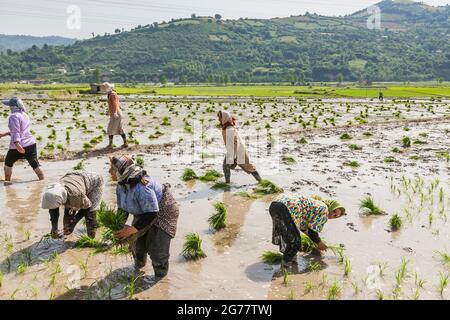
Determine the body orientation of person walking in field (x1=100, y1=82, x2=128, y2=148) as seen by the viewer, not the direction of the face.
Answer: to the viewer's left

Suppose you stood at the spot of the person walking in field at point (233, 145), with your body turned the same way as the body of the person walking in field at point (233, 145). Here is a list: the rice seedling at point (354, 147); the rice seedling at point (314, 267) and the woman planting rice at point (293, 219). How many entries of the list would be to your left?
2

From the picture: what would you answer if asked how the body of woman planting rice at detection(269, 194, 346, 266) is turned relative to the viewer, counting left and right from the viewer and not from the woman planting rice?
facing to the right of the viewer

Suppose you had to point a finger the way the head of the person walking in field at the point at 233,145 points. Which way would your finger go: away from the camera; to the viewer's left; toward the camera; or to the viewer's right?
to the viewer's left

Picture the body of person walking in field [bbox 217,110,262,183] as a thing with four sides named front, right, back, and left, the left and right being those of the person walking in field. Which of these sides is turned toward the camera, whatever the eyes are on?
left

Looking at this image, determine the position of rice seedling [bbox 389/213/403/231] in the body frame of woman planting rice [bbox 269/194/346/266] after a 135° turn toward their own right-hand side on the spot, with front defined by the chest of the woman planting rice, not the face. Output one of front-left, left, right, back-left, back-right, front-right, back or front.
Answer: back

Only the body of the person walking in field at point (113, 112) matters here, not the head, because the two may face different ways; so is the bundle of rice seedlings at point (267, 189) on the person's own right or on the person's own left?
on the person's own left

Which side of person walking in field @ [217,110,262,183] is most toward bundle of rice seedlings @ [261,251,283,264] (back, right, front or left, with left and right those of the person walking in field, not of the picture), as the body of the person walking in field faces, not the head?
left
